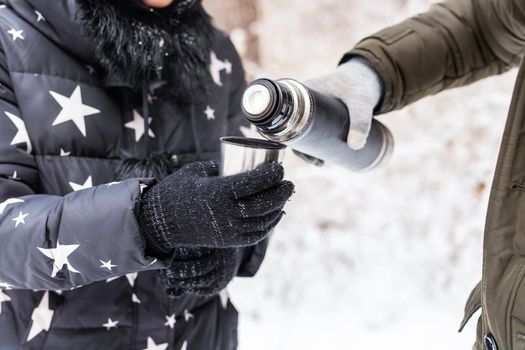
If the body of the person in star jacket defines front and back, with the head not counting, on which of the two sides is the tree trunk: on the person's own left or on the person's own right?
on the person's own left

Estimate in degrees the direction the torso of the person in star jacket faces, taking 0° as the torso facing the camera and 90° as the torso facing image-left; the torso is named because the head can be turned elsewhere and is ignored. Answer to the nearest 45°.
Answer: approximately 315°
